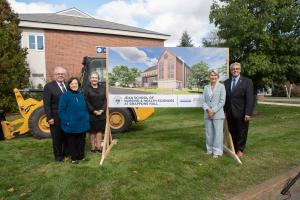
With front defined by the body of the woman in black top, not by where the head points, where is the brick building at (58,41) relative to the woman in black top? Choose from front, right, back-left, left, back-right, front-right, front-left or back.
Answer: back

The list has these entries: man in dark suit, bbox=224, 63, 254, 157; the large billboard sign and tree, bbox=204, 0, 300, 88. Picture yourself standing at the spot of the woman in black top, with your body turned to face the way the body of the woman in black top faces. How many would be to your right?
0

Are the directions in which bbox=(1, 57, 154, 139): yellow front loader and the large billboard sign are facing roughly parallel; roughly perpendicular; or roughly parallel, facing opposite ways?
roughly perpendicular

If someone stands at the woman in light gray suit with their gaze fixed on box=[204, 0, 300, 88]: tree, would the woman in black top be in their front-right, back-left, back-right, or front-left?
back-left

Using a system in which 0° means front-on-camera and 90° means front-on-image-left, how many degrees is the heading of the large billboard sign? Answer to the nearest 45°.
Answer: approximately 0°

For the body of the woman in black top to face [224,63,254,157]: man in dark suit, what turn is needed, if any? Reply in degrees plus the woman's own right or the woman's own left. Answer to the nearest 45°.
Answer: approximately 90° to the woman's own left

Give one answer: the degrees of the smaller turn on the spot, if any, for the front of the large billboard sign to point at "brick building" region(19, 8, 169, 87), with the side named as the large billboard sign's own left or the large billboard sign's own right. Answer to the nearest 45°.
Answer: approximately 135° to the large billboard sign's own right

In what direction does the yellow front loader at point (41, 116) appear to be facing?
to the viewer's left

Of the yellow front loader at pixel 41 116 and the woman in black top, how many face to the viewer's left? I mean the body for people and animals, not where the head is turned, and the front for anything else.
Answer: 1

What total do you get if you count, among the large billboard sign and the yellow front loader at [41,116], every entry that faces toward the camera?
1

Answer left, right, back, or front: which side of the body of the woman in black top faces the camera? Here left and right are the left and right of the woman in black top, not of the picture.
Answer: front

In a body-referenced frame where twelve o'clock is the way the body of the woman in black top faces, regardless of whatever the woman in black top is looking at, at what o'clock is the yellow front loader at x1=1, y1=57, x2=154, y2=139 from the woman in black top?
The yellow front loader is roughly at 5 o'clock from the woman in black top.

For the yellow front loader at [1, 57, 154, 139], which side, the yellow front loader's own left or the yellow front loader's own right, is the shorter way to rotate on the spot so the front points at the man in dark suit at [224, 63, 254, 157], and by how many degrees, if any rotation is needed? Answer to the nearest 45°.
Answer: approximately 135° to the yellow front loader's own left

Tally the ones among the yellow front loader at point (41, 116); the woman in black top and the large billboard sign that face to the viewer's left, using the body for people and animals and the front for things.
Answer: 1

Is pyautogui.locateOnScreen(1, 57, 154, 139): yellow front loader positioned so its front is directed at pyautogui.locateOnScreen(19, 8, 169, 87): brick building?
no

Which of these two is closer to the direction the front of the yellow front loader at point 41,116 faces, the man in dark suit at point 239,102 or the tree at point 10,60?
the tree

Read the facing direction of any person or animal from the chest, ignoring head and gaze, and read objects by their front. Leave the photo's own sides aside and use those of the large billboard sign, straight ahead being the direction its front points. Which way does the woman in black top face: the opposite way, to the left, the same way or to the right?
the same way

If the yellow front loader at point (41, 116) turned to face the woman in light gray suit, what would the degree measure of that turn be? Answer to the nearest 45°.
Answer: approximately 135° to its left
